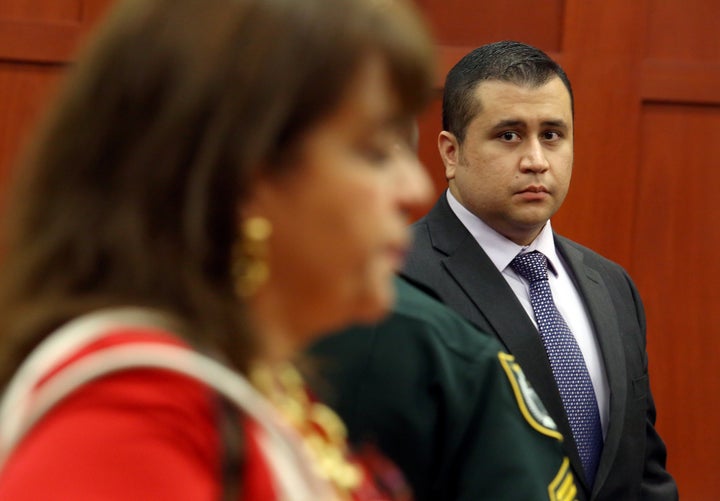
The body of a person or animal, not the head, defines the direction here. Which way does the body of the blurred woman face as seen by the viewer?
to the viewer's right

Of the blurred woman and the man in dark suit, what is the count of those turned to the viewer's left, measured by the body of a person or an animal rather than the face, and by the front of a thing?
0

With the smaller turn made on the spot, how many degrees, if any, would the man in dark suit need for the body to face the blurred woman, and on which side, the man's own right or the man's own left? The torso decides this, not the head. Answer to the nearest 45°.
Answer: approximately 45° to the man's own right

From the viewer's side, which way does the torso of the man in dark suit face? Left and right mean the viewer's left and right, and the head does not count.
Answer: facing the viewer and to the right of the viewer

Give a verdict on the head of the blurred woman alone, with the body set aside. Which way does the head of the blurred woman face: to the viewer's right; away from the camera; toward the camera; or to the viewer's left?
to the viewer's right

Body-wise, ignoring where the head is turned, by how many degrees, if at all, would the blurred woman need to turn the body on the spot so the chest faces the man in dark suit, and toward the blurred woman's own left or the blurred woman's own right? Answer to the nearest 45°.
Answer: approximately 45° to the blurred woman's own left
